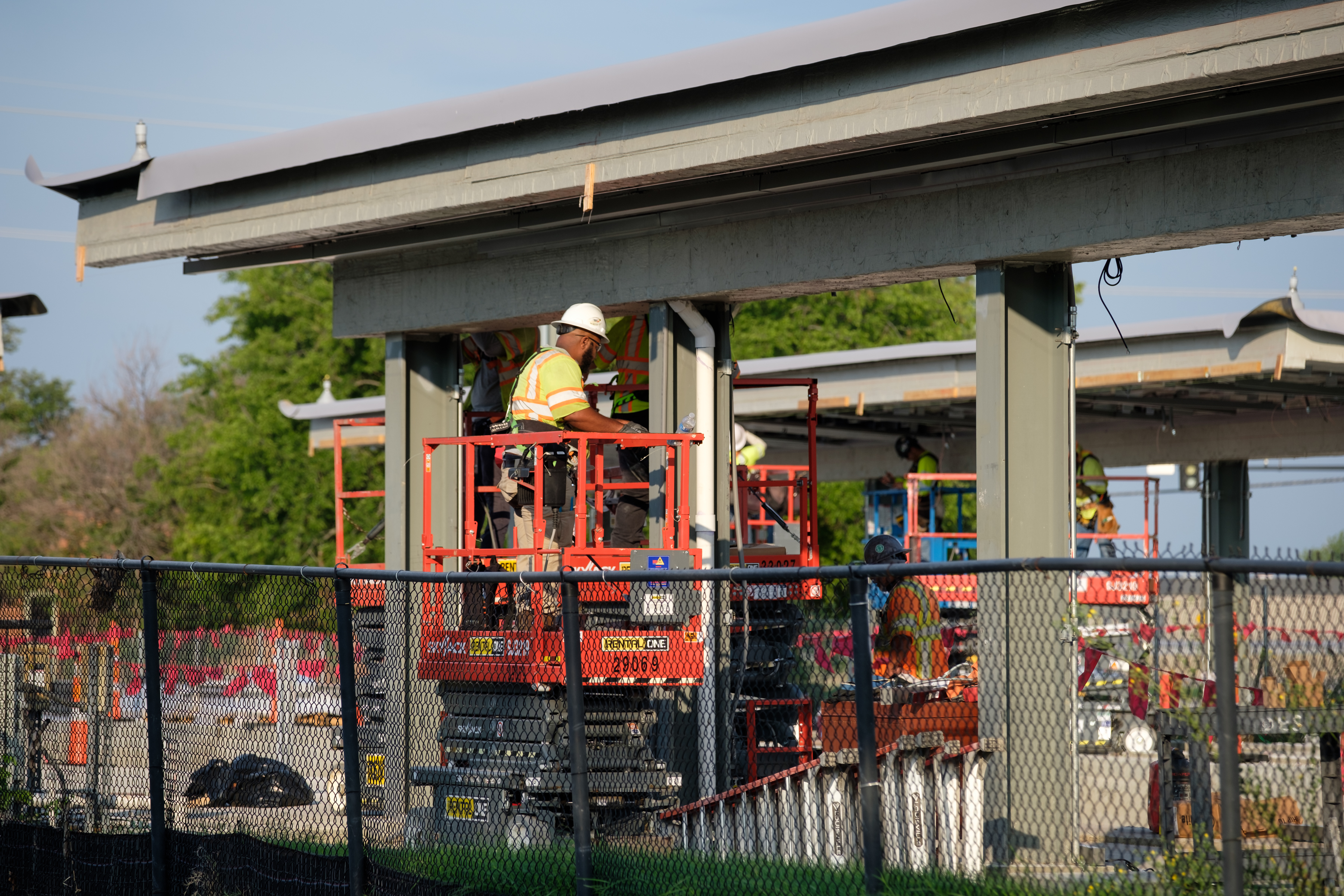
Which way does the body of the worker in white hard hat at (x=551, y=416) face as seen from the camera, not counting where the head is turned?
to the viewer's right

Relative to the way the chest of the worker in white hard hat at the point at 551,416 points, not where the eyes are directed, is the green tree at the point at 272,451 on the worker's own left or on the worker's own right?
on the worker's own left

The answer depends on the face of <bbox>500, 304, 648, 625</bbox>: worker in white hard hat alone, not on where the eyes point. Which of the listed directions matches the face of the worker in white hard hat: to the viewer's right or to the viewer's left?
to the viewer's right

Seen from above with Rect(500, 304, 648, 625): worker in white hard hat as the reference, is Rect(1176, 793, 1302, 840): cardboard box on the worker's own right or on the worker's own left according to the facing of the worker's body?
on the worker's own right

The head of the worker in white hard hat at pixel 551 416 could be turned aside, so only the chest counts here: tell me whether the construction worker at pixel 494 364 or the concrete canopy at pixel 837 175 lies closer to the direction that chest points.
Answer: the concrete canopy

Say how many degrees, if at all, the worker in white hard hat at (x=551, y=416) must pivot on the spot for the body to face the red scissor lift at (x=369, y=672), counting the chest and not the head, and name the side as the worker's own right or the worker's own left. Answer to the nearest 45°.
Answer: approximately 135° to the worker's own left

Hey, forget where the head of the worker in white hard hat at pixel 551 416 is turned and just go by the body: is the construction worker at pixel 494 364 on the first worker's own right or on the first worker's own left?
on the first worker's own left
